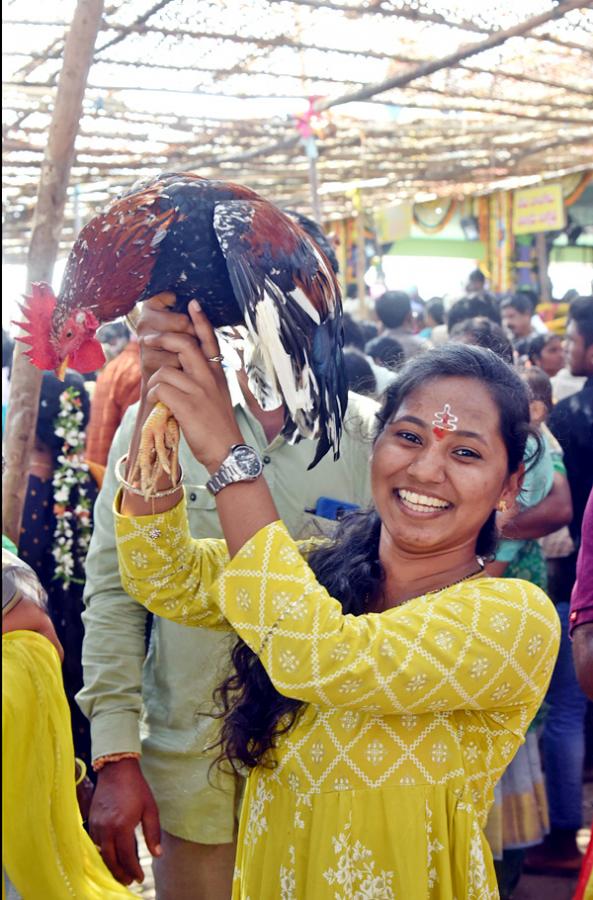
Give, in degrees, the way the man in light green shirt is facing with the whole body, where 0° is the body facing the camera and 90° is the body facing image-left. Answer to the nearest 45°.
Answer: approximately 0°

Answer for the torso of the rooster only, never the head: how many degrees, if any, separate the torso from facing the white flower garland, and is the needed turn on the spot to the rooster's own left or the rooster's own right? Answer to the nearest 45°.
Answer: approximately 90° to the rooster's own right

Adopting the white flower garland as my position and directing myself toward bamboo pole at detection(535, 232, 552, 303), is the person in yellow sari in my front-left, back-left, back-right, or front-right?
back-right

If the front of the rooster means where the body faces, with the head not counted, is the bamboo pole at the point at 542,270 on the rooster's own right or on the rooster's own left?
on the rooster's own right

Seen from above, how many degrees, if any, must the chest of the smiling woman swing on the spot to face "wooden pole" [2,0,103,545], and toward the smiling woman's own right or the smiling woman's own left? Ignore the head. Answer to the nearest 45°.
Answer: approximately 90° to the smiling woman's own right

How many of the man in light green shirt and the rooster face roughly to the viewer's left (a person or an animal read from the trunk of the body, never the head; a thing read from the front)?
1

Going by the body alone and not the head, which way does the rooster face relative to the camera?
to the viewer's left

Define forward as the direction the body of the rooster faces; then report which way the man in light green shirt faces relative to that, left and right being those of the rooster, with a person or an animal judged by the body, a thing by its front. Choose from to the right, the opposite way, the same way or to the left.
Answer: to the left
